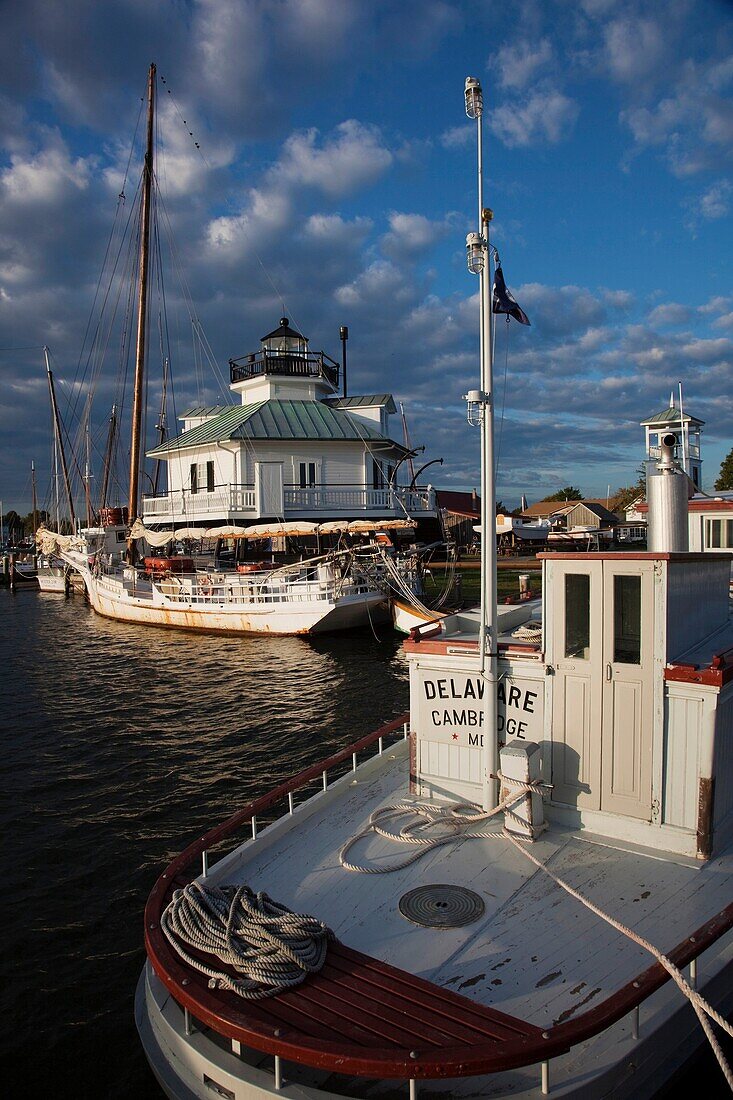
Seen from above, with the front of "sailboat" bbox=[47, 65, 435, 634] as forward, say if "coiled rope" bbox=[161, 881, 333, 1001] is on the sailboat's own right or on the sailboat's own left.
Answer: on the sailboat's own left

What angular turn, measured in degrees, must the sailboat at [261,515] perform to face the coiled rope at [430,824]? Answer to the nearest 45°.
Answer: approximately 135° to its left

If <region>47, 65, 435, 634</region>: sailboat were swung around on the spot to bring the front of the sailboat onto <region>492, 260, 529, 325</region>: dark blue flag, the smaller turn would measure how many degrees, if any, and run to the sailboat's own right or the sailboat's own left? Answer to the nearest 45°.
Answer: approximately 135° to the sailboat's own left

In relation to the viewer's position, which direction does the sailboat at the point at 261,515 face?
facing away from the viewer and to the left of the viewer
